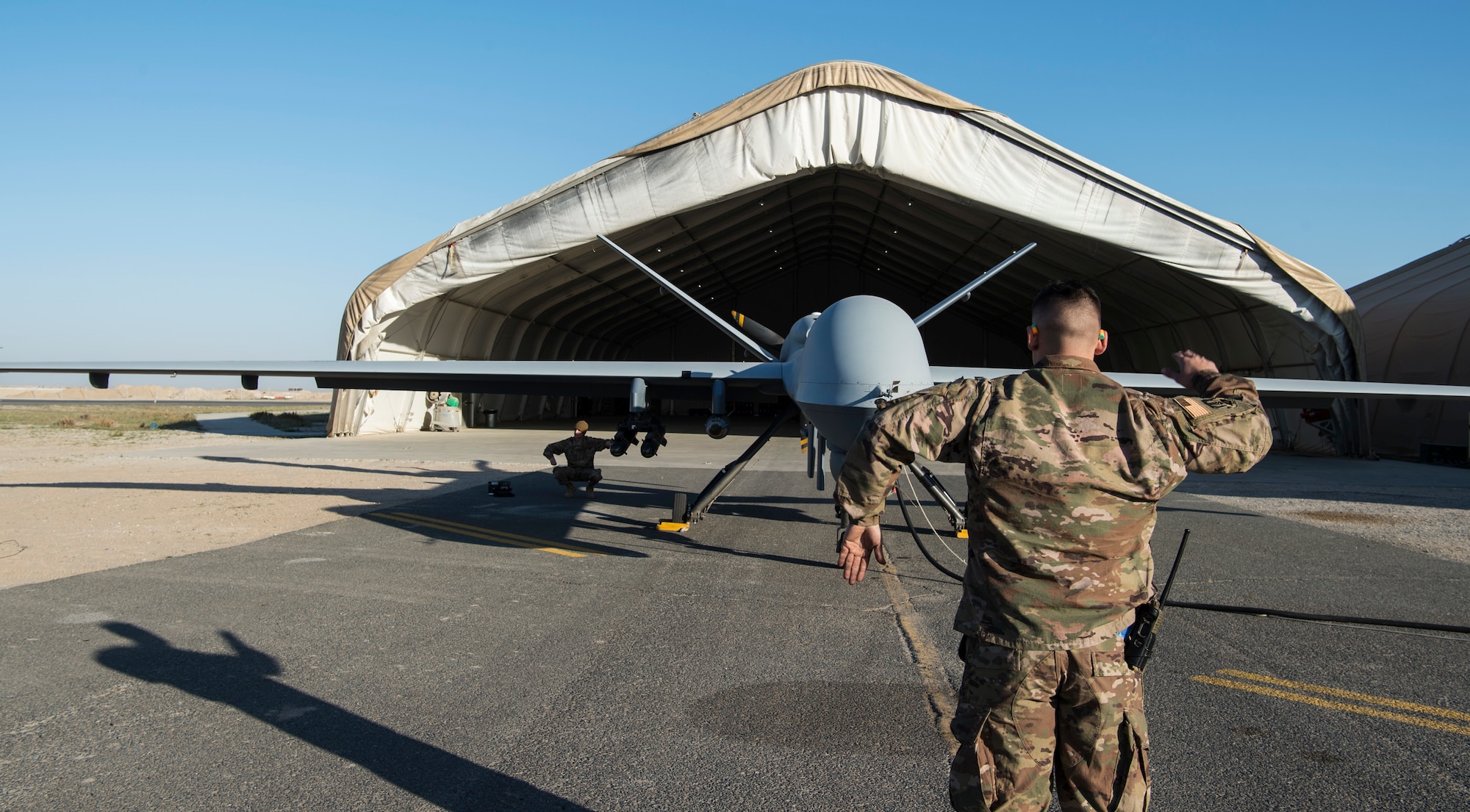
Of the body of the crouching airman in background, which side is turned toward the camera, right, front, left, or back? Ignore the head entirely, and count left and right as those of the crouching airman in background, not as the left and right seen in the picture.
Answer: front

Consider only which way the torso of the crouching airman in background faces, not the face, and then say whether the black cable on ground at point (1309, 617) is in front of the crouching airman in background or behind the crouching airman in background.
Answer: in front

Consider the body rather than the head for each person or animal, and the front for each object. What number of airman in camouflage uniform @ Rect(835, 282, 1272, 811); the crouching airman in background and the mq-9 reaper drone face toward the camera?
2

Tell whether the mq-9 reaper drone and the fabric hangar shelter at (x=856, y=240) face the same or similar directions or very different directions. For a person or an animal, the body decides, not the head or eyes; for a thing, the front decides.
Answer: same or similar directions

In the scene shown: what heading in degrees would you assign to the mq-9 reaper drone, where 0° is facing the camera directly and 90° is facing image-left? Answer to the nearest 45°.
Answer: approximately 0°

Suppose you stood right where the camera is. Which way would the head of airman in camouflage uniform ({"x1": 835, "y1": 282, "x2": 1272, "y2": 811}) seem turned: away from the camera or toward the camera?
away from the camera

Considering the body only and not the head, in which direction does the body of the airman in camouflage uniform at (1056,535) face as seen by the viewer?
away from the camera

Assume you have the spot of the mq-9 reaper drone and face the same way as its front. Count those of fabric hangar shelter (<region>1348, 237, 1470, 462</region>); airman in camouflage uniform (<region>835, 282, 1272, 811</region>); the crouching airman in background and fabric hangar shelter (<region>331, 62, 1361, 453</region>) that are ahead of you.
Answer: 1

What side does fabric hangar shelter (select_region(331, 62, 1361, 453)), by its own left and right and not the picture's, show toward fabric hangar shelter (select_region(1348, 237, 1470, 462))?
left

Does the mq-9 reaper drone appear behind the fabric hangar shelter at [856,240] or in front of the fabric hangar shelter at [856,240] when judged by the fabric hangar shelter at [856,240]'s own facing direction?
in front

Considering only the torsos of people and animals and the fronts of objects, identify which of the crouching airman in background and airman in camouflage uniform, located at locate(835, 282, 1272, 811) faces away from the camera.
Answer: the airman in camouflage uniform

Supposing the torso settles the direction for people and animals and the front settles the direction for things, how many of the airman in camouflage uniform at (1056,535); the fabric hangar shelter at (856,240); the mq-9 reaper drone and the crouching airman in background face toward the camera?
3

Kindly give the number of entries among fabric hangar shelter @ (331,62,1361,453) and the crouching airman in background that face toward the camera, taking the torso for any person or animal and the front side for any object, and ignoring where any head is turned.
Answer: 2

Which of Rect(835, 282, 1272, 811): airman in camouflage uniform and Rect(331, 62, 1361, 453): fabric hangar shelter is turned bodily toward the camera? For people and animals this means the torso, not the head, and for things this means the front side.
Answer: the fabric hangar shelter

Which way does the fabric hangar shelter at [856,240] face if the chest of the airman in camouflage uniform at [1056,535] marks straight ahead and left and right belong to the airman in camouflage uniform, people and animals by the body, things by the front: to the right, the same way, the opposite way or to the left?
the opposite way

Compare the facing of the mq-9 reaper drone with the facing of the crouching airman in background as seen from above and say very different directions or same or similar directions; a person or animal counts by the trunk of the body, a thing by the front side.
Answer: same or similar directions

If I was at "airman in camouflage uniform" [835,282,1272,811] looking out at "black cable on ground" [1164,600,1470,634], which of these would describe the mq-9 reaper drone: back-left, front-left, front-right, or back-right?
front-left

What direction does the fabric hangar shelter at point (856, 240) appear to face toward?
toward the camera

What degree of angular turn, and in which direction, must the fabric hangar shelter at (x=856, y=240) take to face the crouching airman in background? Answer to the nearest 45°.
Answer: approximately 45° to its right

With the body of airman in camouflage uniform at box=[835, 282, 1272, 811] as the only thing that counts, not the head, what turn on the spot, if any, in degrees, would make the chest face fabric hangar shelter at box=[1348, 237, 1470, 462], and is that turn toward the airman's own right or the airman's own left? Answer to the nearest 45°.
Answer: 0° — they already face it
